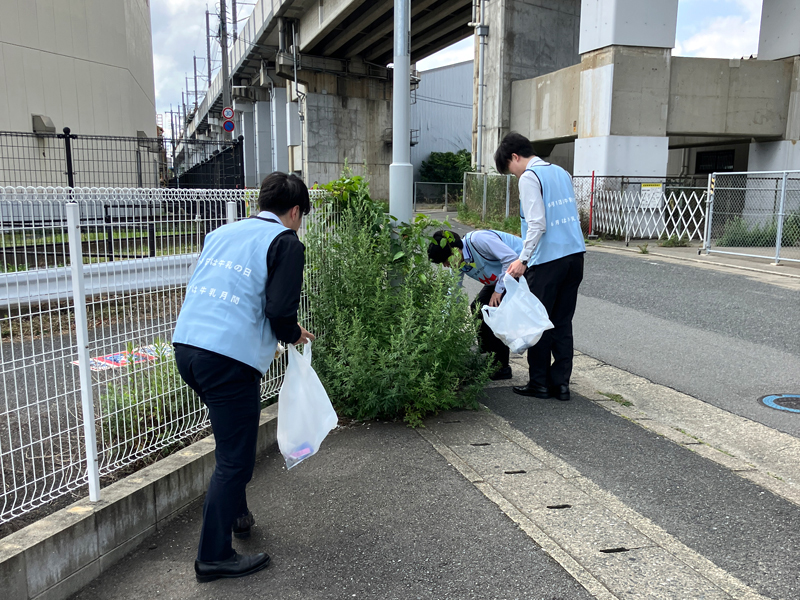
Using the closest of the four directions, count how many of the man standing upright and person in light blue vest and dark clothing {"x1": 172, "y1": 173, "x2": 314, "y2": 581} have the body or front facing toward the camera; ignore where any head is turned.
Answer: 0

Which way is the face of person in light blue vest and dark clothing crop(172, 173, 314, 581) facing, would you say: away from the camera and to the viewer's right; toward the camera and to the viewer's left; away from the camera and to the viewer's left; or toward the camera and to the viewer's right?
away from the camera and to the viewer's right

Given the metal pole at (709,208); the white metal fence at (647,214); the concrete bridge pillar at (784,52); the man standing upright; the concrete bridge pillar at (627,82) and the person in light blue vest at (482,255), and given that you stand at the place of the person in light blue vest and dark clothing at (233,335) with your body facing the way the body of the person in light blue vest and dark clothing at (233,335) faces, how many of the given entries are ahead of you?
6

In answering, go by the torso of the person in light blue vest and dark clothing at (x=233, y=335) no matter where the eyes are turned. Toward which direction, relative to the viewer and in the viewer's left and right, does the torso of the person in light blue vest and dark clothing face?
facing away from the viewer and to the right of the viewer

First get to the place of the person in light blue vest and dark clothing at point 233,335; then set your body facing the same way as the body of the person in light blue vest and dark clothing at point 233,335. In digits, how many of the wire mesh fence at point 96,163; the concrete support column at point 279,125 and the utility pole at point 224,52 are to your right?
0

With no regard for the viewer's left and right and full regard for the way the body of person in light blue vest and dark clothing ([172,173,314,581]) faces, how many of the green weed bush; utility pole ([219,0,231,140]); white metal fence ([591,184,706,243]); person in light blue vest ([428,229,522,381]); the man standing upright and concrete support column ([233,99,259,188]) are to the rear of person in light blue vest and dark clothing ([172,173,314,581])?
0

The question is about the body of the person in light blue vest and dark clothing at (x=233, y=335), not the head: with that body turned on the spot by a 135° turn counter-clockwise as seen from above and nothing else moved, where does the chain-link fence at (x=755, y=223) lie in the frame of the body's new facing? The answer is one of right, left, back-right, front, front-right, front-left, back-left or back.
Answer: back-right

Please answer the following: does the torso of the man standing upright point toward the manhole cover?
no

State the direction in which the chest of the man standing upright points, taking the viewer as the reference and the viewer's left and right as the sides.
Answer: facing away from the viewer and to the left of the viewer

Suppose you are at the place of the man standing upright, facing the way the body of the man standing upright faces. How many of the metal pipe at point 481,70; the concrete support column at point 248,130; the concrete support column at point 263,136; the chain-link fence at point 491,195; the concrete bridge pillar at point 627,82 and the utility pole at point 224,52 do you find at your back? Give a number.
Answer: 0

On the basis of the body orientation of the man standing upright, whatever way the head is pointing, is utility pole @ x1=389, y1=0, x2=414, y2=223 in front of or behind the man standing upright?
in front

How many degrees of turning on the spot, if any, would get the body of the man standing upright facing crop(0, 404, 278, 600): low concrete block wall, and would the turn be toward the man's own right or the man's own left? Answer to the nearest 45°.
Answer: approximately 90° to the man's own left

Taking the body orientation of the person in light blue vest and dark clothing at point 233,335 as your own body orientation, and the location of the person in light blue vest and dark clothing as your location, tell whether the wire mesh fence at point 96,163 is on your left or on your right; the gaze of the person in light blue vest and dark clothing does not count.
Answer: on your left

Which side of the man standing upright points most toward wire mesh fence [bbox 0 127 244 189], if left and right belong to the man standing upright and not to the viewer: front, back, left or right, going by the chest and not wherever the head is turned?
front
